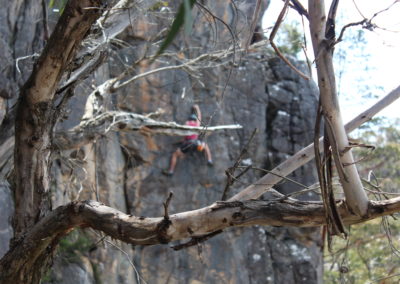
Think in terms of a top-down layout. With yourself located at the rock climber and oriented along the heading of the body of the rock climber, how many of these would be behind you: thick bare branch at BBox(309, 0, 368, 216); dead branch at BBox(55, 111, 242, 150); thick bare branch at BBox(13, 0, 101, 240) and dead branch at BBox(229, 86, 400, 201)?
4

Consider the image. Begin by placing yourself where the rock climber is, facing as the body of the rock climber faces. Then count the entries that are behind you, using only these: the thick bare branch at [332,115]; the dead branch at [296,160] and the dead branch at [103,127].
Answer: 3

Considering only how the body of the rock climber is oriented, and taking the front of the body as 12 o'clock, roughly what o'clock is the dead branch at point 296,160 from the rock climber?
The dead branch is roughly at 6 o'clock from the rock climber.

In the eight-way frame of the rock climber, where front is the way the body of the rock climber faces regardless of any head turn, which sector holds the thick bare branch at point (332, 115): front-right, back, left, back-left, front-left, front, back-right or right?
back

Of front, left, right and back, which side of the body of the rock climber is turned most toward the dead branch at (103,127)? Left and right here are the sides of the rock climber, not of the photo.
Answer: back

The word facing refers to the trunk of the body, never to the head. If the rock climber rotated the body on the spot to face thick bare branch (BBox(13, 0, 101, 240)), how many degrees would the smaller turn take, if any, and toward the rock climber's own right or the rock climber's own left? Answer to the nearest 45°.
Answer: approximately 180°

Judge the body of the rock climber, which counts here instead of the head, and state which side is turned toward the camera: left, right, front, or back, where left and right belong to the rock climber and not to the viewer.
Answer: back

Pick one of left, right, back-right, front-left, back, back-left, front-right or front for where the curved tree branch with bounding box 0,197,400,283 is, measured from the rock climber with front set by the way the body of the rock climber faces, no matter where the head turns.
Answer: back
